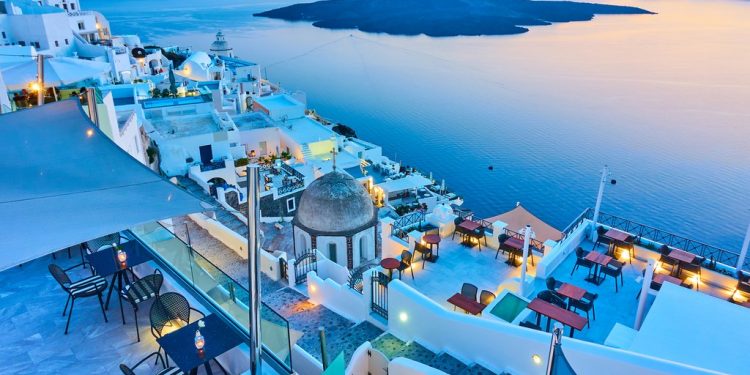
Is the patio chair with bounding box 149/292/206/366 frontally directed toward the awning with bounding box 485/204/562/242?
no

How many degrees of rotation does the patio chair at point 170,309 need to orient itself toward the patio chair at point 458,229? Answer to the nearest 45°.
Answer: approximately 90° to its left

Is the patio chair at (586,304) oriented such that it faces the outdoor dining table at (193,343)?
no

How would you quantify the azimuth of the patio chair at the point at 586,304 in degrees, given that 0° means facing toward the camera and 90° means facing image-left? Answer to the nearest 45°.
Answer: approximately 135°

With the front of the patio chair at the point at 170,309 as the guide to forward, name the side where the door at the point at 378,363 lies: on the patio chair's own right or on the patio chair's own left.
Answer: on the patio chair's own left

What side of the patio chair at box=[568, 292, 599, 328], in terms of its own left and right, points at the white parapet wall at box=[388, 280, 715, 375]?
left

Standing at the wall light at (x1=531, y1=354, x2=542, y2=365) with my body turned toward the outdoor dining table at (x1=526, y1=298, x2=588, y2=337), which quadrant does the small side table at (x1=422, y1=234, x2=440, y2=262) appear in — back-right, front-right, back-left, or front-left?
front-left

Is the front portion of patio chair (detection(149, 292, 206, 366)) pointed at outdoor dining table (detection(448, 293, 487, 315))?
no

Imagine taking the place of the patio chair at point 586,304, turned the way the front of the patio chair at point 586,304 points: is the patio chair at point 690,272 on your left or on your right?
on your right

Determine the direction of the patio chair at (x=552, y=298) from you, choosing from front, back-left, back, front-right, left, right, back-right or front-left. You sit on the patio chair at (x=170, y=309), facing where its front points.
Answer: front-left

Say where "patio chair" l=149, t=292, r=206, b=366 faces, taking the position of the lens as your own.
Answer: facing the viewer and to the right of the viewer

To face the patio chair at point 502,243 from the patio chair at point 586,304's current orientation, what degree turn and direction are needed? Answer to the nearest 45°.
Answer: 0° — it already faces it
